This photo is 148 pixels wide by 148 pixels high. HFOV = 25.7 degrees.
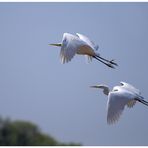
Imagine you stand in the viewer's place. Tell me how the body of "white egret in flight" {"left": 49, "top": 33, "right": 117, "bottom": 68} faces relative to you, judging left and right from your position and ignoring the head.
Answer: facing to the left of the viewer

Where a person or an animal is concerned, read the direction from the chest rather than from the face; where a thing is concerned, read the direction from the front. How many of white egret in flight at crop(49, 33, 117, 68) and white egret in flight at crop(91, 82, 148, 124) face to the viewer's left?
2

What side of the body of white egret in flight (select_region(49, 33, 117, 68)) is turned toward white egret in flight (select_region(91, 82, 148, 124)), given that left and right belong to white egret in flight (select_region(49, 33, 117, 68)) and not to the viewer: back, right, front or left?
back

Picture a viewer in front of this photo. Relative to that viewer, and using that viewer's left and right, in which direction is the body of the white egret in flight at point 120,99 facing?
facing to the left of the viewer
